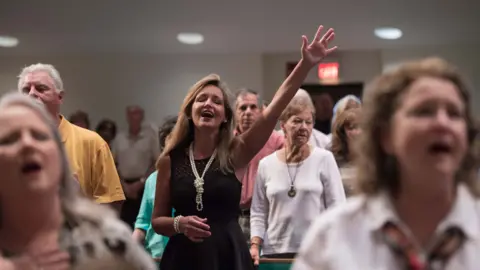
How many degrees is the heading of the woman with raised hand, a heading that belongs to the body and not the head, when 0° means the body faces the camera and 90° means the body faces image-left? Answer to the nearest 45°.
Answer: approximately 0°

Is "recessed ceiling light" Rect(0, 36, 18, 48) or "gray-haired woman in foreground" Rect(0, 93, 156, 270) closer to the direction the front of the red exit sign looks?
the gray-haired woman in foreground

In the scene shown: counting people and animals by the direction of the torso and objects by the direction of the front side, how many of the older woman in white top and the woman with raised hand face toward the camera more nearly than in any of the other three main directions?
2

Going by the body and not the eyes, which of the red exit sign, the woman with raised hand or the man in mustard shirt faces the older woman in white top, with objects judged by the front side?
the red exit sign

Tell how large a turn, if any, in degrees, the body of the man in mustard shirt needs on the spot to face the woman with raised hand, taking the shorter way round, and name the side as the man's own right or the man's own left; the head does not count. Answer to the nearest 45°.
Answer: approximately 90° to the man's own left

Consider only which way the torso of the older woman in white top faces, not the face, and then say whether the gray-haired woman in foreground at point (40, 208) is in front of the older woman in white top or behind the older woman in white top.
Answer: in front

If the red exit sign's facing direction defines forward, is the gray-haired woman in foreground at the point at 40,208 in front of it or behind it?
in front

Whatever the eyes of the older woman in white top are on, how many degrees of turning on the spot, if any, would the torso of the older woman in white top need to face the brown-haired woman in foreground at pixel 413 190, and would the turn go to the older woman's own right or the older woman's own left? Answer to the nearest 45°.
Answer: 0° — they already face them
